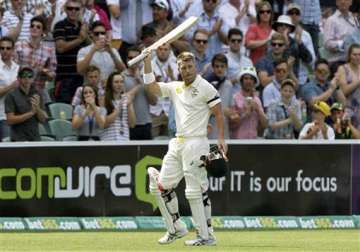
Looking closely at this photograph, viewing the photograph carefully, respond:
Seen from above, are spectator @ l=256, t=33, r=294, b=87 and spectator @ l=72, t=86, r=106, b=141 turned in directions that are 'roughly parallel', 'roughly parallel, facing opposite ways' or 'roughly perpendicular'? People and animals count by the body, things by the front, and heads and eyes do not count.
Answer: roughly parallel

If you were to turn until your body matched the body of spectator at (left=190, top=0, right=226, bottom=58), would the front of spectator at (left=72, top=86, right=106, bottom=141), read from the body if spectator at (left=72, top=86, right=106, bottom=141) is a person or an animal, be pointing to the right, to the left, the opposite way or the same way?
the same way

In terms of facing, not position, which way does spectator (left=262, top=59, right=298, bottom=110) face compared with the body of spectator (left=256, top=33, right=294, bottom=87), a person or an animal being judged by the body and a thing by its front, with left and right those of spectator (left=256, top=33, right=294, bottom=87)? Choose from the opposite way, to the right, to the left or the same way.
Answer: the same way

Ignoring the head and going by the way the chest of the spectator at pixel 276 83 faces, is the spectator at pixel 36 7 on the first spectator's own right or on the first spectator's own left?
on the first spectator's own right

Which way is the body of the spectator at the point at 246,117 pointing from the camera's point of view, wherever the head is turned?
toward the camera

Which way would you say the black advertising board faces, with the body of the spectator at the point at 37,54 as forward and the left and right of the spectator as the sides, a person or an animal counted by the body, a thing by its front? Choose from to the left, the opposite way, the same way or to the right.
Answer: the same way

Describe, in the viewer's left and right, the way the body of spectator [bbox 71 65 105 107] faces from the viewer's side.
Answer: facing the viewer

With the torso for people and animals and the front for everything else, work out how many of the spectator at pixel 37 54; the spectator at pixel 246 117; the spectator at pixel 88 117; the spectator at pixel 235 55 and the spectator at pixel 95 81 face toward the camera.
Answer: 5

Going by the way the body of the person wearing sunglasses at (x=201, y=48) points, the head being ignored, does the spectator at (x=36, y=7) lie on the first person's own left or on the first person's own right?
on the first person's own right

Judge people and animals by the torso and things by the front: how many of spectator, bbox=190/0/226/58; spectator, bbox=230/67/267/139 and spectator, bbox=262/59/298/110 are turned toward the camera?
3

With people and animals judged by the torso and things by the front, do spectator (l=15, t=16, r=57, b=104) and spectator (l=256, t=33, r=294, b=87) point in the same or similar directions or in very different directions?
same or similar directions

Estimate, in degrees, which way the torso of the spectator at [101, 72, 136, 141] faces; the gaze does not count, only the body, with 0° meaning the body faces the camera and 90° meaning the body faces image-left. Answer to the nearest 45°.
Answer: approximately 315°

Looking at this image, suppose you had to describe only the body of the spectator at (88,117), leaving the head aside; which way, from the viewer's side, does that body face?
toward the camera

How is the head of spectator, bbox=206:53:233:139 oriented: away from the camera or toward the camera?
toward the camera

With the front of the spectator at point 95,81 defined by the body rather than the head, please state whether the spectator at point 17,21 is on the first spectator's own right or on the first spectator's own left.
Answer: on the first spectator's own right

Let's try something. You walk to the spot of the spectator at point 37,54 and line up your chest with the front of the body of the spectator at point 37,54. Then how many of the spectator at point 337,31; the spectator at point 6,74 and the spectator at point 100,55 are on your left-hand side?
2
